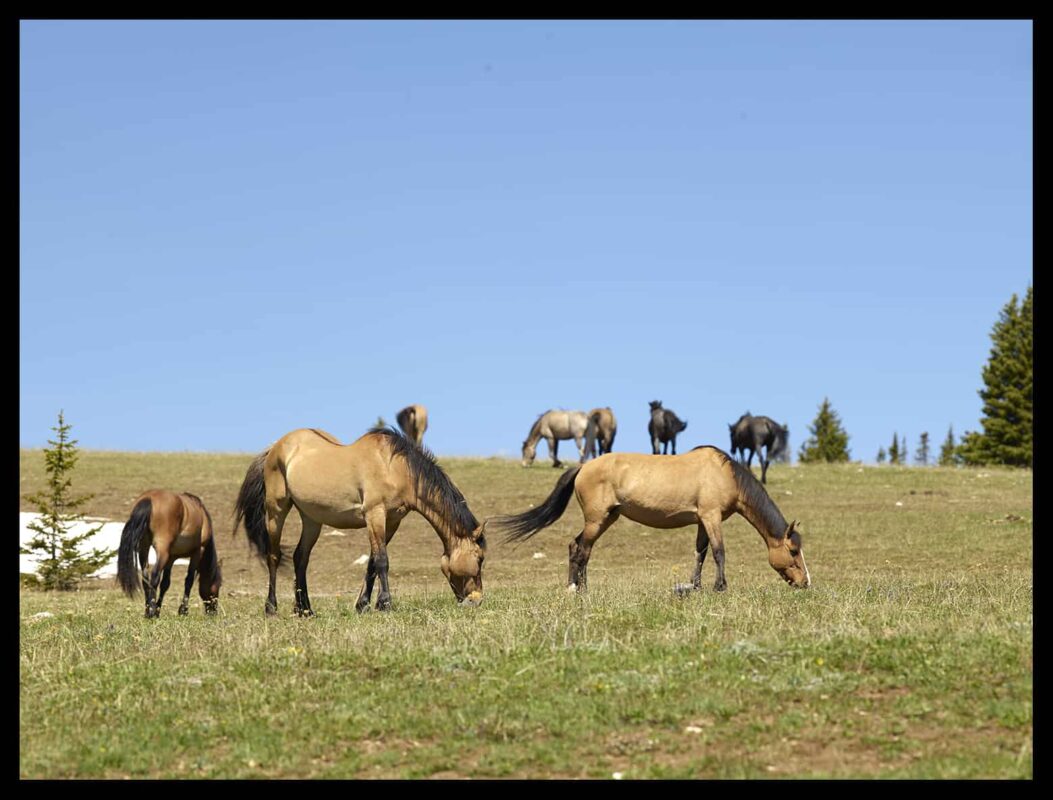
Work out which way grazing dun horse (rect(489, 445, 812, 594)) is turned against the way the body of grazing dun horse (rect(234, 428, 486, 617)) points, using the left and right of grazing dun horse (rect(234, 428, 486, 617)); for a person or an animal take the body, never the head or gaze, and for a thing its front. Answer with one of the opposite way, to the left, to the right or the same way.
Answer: the same way

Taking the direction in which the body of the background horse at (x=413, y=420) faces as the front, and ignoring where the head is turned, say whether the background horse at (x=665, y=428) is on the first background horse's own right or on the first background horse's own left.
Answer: on the first background horse's own right

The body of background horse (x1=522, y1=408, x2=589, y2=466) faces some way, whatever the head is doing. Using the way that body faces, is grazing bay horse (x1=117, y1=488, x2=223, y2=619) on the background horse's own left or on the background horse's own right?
on the background horse's own left

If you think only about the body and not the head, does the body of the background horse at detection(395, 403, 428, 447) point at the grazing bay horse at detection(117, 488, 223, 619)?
no

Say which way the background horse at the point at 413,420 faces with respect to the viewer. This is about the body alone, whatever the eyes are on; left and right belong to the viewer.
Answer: facing away from the viewer

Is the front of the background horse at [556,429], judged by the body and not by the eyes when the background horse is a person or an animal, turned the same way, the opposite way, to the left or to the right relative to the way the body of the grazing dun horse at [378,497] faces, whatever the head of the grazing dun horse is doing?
the opposite way

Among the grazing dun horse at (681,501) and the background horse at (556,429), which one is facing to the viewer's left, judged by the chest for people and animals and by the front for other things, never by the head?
the background horse

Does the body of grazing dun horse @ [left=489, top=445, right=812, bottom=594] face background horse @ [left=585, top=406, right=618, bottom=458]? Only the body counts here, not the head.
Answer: no

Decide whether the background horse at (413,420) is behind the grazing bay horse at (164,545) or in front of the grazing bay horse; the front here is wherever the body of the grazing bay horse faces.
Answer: in front

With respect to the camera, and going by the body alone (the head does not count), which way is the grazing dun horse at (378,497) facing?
to the viewer's right

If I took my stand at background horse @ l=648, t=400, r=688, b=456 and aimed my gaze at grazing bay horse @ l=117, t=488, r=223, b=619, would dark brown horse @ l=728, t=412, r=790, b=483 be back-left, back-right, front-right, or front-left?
front-left

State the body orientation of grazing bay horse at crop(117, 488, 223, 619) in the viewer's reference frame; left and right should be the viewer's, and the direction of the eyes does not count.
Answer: facing away from the viewer and to the right of the viewer

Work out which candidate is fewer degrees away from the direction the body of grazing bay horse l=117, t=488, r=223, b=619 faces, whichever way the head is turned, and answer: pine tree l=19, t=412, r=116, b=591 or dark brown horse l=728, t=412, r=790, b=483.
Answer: the dark brown horse

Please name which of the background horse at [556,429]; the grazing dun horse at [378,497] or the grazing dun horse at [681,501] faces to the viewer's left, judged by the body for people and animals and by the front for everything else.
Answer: the background horse

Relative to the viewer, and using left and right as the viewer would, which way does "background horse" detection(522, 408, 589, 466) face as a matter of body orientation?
facing to the left of the viewer

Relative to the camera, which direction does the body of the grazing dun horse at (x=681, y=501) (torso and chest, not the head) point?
to the viewer's right
